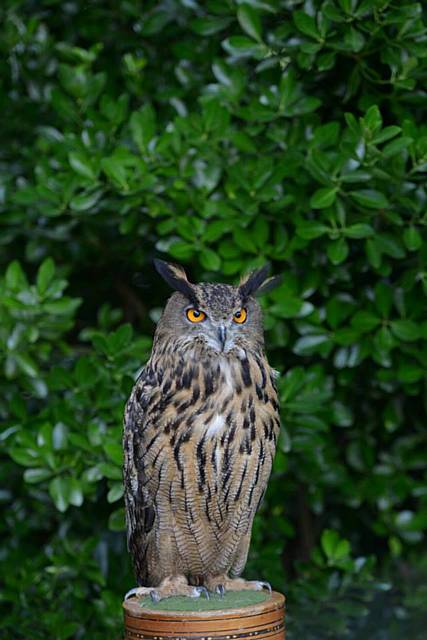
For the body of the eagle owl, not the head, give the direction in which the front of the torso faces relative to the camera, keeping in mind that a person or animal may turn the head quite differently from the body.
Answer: toward the camera
